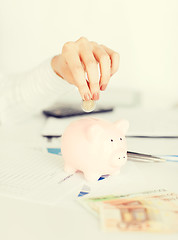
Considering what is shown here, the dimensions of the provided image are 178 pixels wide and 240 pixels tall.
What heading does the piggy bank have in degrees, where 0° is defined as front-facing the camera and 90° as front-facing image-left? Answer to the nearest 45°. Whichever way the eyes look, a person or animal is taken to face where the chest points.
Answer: approximately 315°
